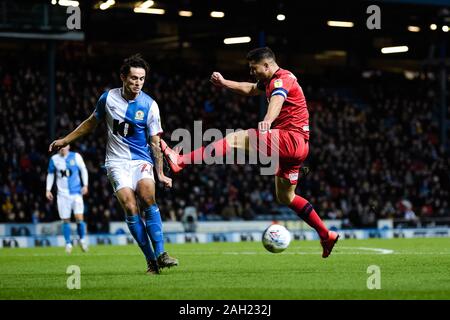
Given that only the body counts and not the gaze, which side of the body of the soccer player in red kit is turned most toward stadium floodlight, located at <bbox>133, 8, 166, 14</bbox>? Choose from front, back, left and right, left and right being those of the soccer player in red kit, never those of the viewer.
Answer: right

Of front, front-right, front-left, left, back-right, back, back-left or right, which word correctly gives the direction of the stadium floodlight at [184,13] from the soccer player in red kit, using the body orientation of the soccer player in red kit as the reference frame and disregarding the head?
right

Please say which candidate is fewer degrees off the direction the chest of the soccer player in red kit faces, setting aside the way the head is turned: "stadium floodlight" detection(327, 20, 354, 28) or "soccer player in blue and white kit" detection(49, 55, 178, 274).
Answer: the soccer player in blue and white kit

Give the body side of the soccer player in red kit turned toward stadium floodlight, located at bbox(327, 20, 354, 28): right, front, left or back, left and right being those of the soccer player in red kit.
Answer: right

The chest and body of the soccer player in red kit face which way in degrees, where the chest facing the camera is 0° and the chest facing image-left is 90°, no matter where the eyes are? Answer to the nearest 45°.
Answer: approximately 90°

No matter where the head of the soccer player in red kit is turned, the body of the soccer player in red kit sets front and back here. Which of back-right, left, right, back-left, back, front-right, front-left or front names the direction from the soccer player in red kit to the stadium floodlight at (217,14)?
right

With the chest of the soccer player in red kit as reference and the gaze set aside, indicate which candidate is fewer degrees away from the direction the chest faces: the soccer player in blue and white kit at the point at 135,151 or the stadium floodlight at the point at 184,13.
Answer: the soccer player in blue and white kit

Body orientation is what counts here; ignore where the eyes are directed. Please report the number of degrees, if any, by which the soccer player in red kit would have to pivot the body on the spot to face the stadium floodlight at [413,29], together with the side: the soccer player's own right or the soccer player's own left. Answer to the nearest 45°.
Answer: approximately 90° to the soccer player's own right

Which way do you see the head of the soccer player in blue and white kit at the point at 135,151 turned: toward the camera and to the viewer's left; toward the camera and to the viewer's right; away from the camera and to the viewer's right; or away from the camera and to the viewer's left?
toward the camera and to the viewer's right

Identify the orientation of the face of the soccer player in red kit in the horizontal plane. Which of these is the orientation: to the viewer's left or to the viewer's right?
to the viewer's left

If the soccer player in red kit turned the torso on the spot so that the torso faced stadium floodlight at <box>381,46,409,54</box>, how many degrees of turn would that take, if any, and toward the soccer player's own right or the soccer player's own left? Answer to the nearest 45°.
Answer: approximately 90° to the soccer player's own right
